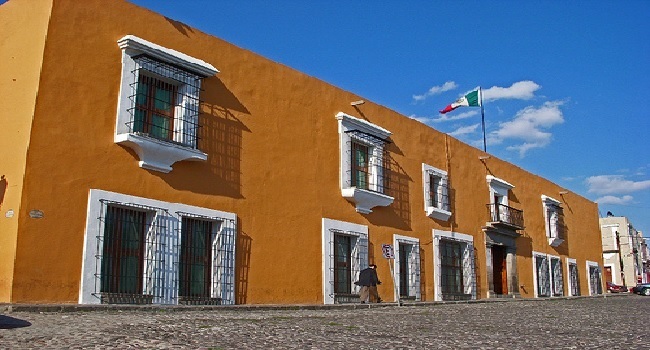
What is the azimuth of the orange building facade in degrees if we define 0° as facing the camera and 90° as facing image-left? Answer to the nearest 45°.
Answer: approximately 315°

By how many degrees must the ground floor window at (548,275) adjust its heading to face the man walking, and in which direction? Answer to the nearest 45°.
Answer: approximately 45° to its right

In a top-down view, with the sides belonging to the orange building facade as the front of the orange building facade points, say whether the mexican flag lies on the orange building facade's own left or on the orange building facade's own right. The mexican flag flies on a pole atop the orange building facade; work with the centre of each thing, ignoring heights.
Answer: on the orange building facade's own left

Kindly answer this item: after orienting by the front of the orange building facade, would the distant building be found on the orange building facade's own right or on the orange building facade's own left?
on the orange building facade's own left

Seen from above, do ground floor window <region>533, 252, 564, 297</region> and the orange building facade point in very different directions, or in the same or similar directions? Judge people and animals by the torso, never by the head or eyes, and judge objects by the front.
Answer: same or similar directions

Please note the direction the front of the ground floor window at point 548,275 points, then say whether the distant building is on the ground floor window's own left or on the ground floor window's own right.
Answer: on the ground floor window's own left

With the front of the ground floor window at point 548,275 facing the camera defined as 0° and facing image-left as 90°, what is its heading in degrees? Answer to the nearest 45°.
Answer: approximately 315°

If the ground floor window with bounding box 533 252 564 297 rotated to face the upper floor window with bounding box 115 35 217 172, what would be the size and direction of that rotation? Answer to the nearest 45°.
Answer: approximately 45° to its right

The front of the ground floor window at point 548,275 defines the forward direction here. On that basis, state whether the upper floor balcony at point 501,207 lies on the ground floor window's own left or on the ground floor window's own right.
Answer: on the ground floor window's own right
